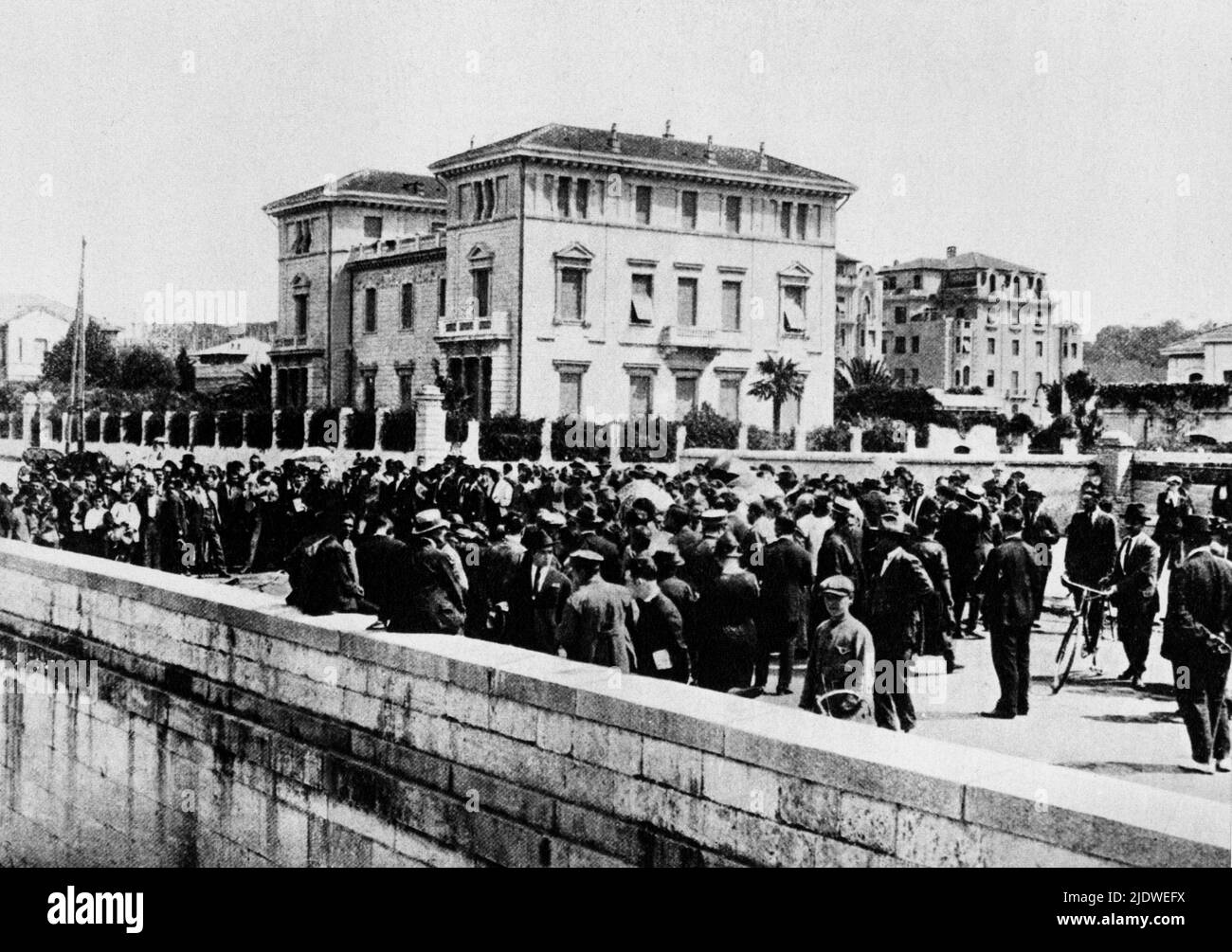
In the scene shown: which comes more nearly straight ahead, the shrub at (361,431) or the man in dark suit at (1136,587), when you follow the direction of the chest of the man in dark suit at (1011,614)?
the shrub

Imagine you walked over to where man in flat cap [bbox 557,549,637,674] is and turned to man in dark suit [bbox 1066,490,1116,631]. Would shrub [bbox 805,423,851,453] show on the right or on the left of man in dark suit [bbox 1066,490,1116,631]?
left

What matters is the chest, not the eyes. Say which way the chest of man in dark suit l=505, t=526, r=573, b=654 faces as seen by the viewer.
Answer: toward the camera

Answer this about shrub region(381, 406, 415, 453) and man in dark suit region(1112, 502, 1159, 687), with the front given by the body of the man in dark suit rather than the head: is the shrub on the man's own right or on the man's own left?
on the man's own right

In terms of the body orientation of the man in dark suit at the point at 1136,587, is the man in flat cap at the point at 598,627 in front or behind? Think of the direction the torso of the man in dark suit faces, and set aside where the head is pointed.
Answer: in front

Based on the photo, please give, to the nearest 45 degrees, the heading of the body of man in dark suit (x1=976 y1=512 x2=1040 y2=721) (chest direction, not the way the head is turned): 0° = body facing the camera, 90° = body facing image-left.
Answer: approximately 135°

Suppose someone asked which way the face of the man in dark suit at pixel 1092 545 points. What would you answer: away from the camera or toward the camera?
toward the camera

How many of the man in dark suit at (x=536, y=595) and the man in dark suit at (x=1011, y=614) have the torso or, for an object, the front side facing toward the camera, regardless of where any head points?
1

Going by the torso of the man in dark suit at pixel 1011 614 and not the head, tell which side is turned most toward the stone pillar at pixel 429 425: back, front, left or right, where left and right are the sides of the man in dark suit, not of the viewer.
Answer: front

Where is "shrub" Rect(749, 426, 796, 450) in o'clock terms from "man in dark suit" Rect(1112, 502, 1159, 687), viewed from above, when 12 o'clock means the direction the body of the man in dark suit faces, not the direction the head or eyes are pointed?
The shrub is roughly at 4 o'clock from the man in dark suit.

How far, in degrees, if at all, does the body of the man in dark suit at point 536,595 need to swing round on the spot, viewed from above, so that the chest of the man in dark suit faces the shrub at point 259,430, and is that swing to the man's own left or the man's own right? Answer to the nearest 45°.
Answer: approximately 180°

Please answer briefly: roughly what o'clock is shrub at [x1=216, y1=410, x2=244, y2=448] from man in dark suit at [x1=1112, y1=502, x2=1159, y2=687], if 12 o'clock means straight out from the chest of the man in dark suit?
The shrub is roughly at 3 o'clock from the man in dark suit.

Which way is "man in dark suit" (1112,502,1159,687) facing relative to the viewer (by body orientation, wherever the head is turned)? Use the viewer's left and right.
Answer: facing the viewer and to the left of the viewer

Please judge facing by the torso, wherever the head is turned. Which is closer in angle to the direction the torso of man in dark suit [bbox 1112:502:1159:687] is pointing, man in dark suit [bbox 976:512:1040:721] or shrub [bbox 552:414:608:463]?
the man in dark suit

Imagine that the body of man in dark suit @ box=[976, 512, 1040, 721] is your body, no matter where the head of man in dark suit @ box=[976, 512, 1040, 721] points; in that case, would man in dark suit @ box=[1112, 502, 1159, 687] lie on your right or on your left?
on your right

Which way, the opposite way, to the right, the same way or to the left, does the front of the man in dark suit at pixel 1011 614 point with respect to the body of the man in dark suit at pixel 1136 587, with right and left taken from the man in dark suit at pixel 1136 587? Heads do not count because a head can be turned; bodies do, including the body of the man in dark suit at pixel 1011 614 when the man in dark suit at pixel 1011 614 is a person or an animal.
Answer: to the right
